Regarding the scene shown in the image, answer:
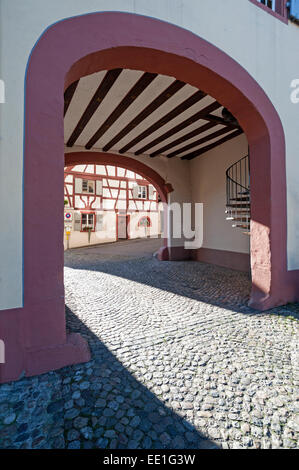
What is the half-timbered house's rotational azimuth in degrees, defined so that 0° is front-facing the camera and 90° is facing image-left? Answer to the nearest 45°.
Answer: approximately 315°

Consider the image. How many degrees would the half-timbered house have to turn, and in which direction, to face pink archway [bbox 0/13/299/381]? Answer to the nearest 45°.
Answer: approximately 45° to its right
